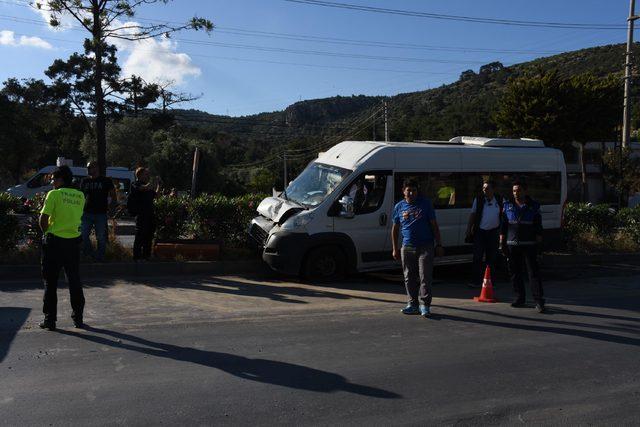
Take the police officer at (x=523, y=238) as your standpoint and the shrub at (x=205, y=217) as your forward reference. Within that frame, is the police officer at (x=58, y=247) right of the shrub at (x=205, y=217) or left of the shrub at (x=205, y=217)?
left

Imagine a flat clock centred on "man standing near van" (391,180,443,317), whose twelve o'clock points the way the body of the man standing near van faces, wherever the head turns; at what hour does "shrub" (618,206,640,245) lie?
The shrub is roughly at 7 o'clock from the man standing near van.

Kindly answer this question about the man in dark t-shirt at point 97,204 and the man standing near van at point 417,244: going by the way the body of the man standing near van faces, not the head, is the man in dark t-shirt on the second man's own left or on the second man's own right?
on the second man's own right

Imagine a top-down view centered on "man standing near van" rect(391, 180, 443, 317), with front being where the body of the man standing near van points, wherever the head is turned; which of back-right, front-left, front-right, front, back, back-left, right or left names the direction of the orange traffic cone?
back-left

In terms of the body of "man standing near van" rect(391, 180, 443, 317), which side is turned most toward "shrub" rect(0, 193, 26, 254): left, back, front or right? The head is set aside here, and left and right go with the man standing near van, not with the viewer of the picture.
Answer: right

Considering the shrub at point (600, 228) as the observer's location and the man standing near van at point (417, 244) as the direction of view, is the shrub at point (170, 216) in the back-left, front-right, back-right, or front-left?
front-right

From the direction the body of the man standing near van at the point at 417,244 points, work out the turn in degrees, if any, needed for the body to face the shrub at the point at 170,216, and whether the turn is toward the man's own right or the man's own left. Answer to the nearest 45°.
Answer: approximately 135° to the man's own right

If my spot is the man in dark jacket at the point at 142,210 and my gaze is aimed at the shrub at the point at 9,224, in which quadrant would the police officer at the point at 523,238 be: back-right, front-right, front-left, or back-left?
back-left

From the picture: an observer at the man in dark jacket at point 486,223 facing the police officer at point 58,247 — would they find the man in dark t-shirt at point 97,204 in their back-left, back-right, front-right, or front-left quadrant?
front-right

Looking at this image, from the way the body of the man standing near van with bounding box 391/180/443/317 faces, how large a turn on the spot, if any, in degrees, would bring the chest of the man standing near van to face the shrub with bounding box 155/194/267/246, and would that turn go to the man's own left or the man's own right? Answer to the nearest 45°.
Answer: approximately 135° to the man's own right

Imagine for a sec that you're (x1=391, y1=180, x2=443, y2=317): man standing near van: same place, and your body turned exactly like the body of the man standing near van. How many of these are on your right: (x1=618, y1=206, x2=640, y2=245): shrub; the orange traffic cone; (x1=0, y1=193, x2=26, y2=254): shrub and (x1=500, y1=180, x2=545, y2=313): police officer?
1

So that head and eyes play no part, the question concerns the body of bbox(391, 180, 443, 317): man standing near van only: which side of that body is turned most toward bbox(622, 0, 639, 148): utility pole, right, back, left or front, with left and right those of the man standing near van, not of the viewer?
back

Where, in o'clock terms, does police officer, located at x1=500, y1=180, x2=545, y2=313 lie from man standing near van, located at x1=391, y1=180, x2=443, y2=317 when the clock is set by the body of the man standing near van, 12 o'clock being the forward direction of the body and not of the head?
The police officer is roughly at 8 o'clock from the man standing near van.

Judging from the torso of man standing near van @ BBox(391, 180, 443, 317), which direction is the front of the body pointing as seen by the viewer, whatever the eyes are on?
toward the camera

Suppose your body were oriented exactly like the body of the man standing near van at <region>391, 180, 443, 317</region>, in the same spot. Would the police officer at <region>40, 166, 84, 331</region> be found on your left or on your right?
on your right

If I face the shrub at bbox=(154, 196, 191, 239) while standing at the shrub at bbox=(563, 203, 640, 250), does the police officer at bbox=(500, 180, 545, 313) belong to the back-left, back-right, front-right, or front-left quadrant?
front-left
